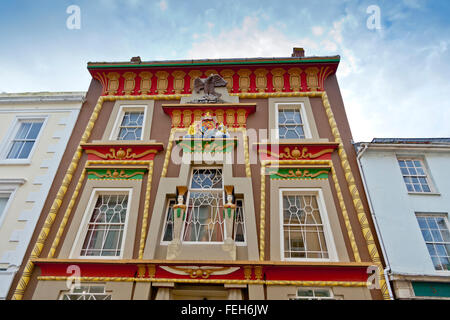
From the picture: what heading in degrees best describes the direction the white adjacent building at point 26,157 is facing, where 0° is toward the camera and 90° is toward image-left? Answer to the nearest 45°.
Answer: approximately 0°

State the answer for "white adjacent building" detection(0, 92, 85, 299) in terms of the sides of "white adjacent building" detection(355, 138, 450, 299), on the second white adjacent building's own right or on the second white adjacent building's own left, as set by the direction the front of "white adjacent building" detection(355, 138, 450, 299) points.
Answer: on the second white adjacent building's own right

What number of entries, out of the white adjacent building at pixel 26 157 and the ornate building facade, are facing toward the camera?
2

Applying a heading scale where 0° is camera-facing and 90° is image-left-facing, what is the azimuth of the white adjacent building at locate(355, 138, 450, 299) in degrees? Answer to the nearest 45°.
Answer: approximately 0°

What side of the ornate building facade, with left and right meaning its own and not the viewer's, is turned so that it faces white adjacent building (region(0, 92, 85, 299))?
right

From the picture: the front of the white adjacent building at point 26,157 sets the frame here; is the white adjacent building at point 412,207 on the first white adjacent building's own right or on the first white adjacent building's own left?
on the first white adjacent building's own left

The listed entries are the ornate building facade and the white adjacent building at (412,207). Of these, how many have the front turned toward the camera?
2
